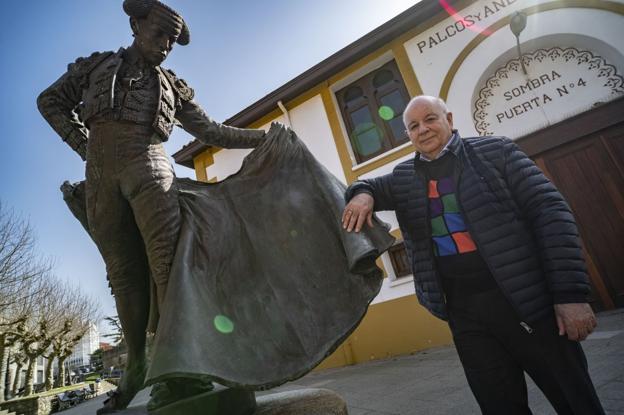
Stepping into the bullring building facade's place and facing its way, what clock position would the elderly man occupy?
The elderly man is roughly at 11 o'clock from the bullring building facade.

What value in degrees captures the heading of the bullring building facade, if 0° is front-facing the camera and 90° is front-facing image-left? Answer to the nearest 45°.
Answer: approximately 45°
